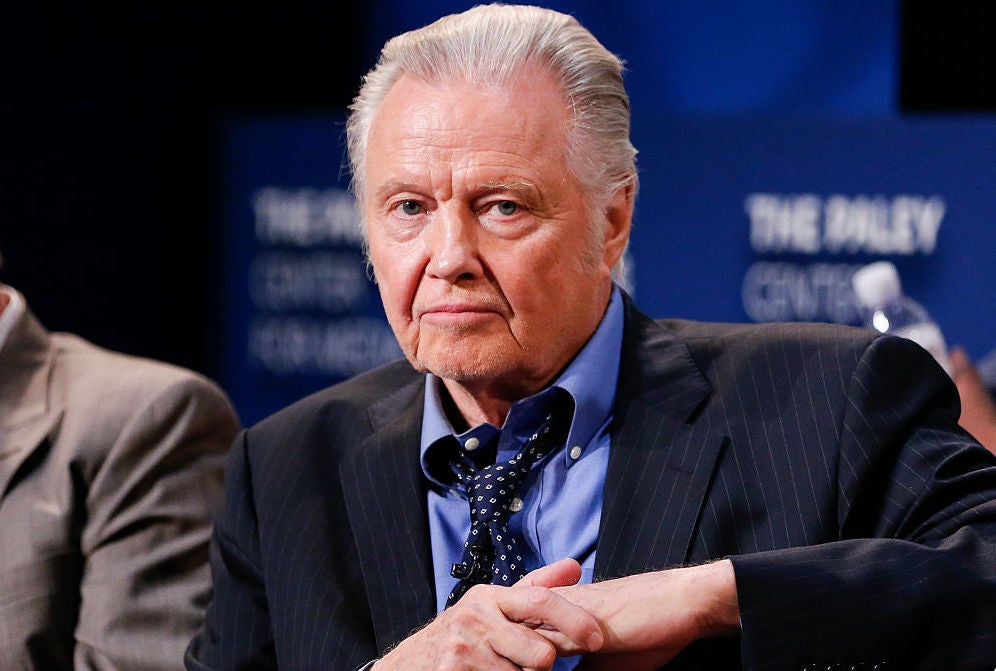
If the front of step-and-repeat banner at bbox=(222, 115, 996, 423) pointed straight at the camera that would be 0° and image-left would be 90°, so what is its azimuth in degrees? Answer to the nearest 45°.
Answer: approximately 0°

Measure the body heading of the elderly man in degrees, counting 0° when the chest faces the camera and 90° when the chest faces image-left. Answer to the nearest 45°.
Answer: approximately 45°

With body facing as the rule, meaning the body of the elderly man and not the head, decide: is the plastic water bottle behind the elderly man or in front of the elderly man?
behind

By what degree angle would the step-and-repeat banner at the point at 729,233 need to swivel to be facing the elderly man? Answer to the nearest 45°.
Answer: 0° — it already faces them

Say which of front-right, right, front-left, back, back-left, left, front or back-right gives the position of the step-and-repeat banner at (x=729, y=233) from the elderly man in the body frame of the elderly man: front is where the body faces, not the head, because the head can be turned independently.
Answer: back-right
